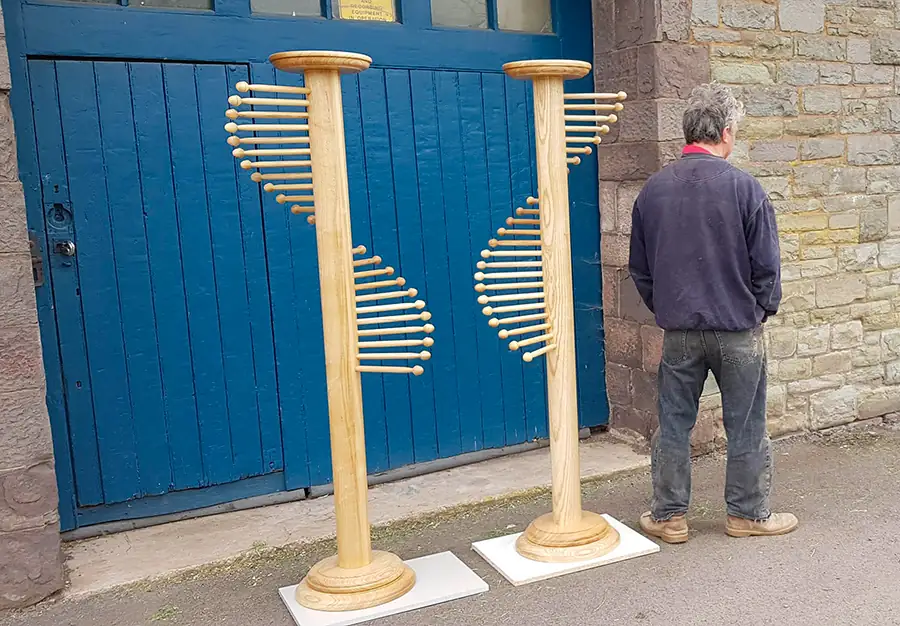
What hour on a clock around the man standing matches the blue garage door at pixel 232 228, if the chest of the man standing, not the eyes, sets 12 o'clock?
The blue garage door is roughly at 9 o'clock from the man standing.

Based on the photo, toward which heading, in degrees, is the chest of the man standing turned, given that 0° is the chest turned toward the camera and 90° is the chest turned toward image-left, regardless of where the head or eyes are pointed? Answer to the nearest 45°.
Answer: approximately 180°

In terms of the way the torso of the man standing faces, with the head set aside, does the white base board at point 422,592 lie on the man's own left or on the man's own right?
on the man's own left

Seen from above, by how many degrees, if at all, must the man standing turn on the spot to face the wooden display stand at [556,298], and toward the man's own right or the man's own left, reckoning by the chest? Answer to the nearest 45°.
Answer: approximately 90° to the man's own left

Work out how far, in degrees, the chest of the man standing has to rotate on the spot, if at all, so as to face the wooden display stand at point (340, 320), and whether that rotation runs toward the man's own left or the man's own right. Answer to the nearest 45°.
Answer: approximately 135° to the man's own left

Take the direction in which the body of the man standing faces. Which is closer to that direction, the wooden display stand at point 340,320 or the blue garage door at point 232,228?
the blue garage door
